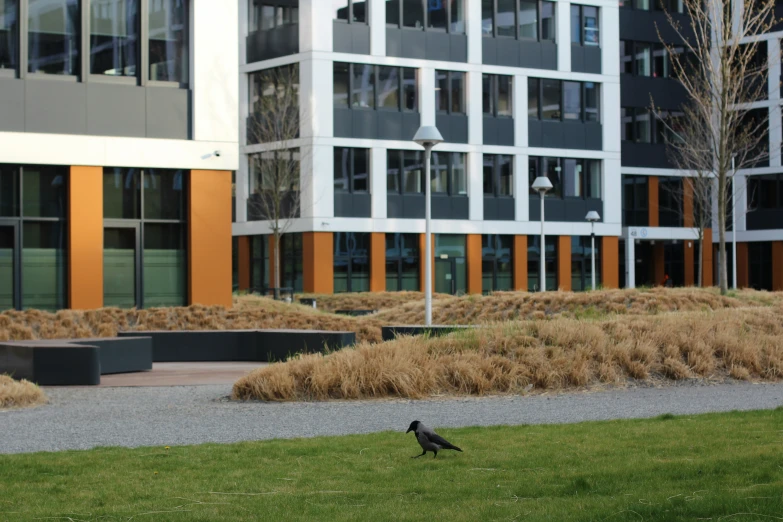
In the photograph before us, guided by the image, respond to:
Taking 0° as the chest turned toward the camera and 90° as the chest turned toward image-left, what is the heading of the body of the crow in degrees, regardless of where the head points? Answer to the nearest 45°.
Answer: approximately 90°

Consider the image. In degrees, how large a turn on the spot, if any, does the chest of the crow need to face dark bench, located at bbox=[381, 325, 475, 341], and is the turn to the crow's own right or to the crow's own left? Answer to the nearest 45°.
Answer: approximately 90° to the crow's own right

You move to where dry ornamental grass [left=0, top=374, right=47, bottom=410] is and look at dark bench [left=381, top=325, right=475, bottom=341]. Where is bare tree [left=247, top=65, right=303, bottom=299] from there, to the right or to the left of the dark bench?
left

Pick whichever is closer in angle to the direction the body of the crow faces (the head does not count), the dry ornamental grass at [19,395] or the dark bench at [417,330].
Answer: the dry ornamental grass

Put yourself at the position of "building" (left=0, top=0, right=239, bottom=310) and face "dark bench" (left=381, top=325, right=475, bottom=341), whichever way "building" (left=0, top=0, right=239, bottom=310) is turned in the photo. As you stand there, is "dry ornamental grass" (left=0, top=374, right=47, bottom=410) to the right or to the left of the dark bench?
right

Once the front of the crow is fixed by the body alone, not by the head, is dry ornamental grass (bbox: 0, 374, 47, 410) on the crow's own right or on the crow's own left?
on the crow's own right
